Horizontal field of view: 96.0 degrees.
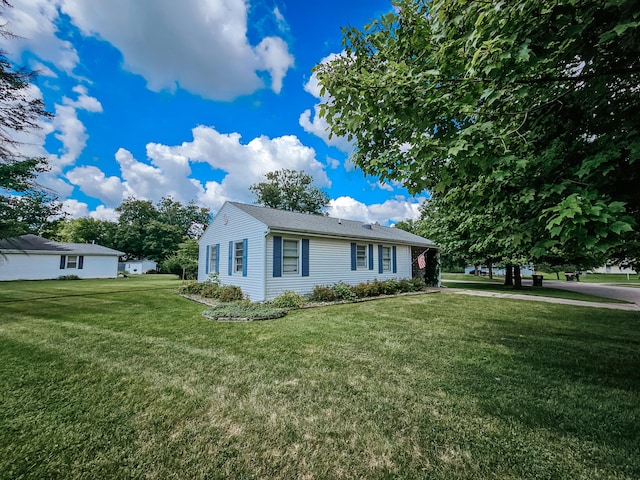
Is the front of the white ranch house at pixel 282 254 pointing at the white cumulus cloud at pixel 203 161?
no

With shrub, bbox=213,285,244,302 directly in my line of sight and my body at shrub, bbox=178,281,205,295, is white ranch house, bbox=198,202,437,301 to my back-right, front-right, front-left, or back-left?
front-left

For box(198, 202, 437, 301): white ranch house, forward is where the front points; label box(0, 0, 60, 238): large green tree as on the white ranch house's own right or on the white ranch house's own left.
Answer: on the white ranch house's own right

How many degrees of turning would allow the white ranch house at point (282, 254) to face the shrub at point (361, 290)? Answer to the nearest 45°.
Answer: approximately 45° to its left

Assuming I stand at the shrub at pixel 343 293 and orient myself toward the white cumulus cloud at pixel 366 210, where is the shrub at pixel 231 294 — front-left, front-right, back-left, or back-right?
back-left

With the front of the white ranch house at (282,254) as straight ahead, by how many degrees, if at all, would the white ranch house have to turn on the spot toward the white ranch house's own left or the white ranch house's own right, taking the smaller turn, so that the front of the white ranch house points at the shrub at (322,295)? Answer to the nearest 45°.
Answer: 0° — it already faces it

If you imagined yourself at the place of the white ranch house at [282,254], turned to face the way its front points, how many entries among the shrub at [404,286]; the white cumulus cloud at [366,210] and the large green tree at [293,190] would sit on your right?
0

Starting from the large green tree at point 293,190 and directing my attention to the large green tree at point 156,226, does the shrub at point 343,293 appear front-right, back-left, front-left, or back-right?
back-left

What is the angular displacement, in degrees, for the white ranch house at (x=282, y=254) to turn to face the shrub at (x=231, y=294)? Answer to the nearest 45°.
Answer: approximately 90° to its right

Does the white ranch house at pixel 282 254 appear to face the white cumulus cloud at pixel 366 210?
no

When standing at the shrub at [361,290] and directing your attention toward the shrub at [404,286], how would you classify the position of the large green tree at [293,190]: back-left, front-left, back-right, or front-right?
front-left

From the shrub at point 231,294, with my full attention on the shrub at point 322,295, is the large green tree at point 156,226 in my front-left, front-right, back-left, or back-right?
back-left

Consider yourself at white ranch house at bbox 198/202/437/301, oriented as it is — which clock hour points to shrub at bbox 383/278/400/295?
The shrub is roughly at 10 o'clock from the white ranch house.

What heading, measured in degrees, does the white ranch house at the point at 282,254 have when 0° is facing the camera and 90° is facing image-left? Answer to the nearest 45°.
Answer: approximately 315°
